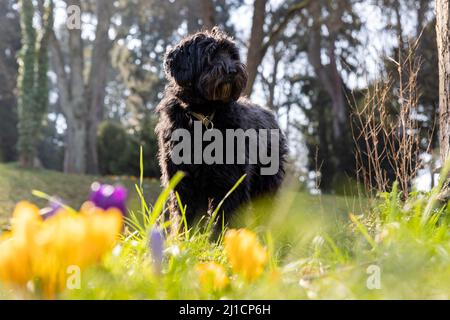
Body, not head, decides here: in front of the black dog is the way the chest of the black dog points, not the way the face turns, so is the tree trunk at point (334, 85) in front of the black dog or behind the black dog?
behind

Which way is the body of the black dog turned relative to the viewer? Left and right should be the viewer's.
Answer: facing the viewer and to the left of the viewer

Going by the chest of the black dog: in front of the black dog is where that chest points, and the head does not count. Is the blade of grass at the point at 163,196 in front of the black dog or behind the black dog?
in front

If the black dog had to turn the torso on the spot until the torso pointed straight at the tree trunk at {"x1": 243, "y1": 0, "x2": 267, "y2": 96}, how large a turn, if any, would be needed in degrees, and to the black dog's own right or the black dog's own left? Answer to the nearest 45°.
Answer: approximately 135° to the black dog's own right

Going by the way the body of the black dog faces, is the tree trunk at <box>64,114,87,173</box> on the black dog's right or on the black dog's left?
on the black dog's right

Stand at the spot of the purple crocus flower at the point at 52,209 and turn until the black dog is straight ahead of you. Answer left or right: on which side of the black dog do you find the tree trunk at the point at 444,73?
right

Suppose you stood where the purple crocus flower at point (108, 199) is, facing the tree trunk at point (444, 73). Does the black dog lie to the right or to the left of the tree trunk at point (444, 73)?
left

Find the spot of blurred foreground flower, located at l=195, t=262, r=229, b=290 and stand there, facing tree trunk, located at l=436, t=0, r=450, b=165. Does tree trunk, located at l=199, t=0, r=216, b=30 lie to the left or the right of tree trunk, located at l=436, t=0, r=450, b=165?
left

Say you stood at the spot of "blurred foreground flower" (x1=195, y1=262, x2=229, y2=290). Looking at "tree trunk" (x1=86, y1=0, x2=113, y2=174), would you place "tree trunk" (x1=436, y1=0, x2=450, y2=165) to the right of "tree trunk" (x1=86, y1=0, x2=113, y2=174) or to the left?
right

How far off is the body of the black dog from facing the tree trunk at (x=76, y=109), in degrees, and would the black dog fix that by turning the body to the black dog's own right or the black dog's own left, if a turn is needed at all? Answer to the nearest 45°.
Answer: approximately 135° to the black dog's own right

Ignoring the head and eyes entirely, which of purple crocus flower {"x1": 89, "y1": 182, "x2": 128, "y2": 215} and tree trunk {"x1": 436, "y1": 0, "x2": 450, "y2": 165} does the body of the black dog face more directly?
the purple crocus flower

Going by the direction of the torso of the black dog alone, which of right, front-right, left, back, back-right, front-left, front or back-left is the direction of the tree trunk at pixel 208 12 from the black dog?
back-right

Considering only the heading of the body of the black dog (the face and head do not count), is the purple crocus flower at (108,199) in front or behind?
in front
